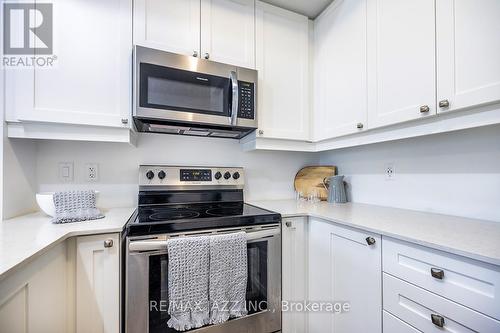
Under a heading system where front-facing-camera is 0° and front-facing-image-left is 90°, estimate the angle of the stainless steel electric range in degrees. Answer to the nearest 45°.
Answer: approximately 0°

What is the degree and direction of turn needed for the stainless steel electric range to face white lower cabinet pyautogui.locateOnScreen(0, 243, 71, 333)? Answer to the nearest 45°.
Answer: approximately 45° to its right

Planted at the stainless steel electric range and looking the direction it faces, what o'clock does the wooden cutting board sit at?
The wooden cutting board is roughly at 8 o'clock from the stainless steel electric range.

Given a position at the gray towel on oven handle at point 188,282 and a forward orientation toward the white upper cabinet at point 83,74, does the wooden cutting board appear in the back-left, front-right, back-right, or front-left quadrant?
back-right

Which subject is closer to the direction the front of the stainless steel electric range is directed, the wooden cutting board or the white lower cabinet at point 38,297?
the white lower cabinet
